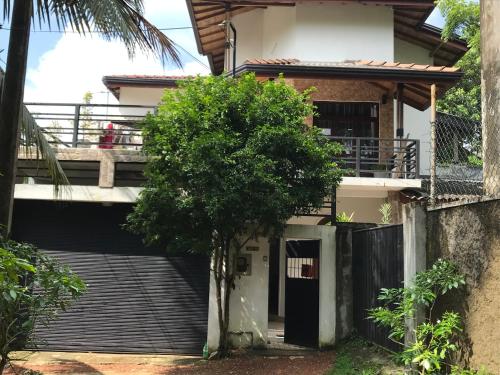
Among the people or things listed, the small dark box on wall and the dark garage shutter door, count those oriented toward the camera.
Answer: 2

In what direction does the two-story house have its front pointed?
toward the camera

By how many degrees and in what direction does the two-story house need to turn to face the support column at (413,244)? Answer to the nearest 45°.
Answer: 0° — it already faces it

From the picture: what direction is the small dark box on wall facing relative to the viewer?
toward the camera

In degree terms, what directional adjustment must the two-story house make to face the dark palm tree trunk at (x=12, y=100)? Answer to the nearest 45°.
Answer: approximately 45° to its right

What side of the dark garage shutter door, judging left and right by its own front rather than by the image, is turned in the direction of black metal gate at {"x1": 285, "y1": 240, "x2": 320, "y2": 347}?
left

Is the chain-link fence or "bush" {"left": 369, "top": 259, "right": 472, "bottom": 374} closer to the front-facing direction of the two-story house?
the bush

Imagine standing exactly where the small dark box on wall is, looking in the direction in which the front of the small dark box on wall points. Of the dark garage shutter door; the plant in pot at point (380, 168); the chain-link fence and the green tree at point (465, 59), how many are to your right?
1

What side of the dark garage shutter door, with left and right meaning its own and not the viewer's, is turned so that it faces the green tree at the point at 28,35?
front

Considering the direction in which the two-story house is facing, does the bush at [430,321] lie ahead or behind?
ahead

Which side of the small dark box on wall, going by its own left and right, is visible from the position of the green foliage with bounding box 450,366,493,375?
front
